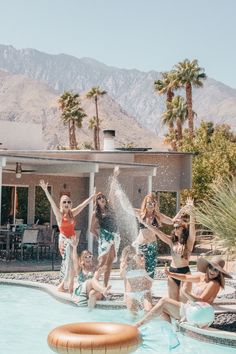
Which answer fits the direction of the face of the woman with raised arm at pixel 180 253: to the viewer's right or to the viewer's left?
to the viewer's left

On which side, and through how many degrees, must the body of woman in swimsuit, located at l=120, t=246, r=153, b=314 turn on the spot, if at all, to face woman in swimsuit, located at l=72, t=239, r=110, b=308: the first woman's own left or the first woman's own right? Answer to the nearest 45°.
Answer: approximately 135° to the first woman's own right

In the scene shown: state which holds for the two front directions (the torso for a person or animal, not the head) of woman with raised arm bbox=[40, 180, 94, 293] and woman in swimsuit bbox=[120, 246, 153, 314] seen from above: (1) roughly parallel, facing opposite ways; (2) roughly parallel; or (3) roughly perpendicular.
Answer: roughly parallel

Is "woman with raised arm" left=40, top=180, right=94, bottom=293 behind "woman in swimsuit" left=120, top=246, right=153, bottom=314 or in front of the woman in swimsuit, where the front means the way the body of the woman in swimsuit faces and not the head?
behind

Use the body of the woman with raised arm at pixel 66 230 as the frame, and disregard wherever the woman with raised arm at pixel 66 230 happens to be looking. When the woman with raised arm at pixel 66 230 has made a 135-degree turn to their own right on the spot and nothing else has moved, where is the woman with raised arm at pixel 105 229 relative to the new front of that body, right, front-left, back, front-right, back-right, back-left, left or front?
back

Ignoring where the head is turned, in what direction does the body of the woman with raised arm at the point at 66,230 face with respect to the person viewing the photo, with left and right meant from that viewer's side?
facing the viewer

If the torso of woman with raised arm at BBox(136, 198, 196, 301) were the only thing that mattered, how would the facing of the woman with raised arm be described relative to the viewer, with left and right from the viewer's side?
facing the viewer and to the left of the viewer

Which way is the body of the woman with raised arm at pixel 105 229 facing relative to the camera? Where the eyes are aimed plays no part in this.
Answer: toward the camera

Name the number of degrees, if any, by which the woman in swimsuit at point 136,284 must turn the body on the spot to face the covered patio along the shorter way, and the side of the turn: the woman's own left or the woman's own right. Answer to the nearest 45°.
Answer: approximately 180°

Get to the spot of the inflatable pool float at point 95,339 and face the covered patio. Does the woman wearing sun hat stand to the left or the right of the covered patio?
right
